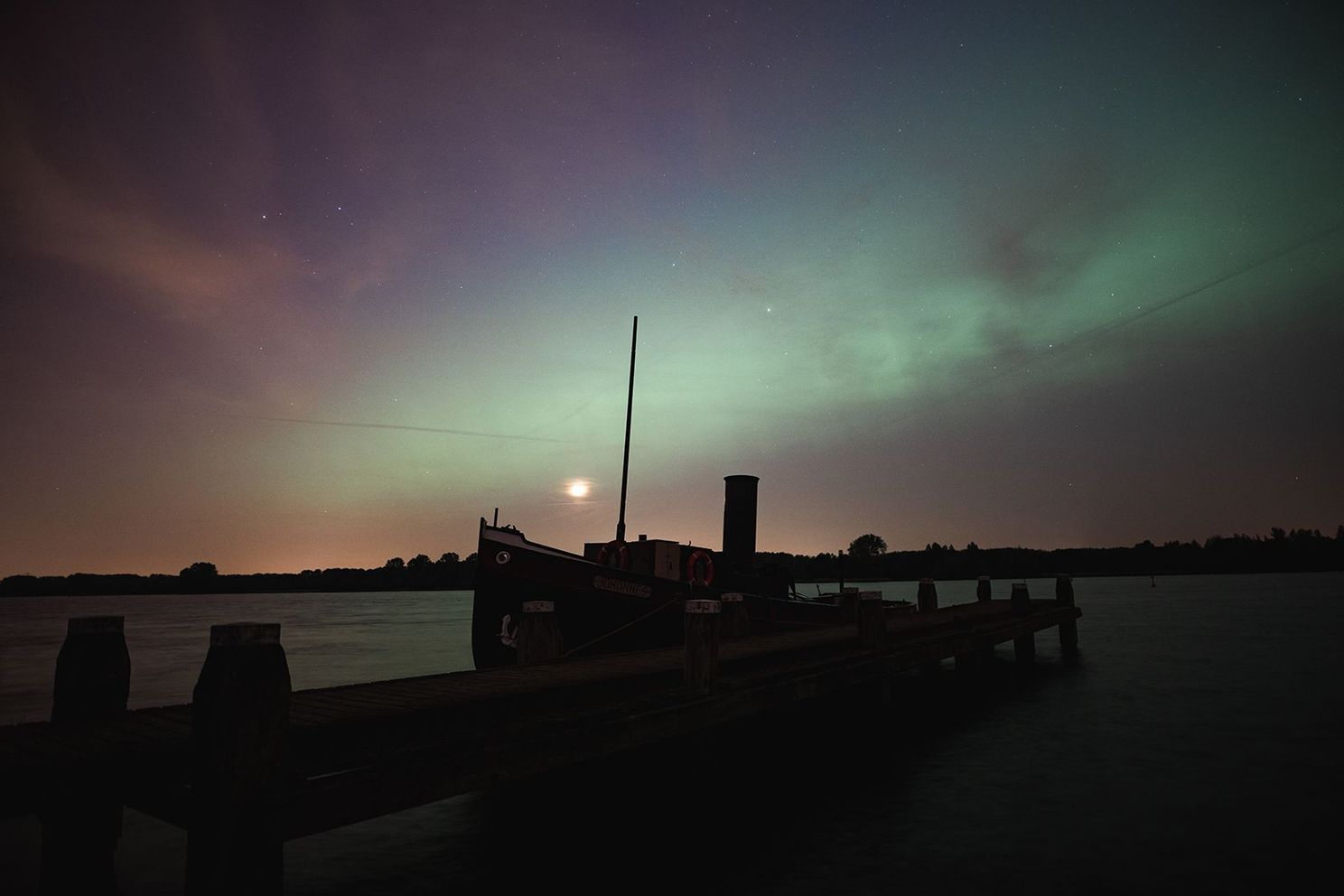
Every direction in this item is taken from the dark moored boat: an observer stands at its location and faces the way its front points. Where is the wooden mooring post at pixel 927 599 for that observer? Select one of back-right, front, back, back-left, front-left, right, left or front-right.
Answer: back

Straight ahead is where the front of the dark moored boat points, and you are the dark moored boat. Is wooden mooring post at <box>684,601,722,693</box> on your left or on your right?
on your left

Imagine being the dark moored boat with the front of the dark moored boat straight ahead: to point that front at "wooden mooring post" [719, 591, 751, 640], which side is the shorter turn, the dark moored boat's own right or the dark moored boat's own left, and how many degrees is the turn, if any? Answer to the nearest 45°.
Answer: approximately 90° to the dark moored boat's own left

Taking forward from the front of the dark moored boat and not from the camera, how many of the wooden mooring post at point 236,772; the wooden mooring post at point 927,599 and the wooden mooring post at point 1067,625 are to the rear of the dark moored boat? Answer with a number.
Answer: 2

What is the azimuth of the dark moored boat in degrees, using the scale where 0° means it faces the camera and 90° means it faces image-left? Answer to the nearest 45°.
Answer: approximately 45°

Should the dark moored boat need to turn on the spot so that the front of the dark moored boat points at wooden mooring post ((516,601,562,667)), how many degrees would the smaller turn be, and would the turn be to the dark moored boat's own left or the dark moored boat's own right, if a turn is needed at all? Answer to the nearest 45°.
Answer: approximately 45° to the dark moored boat's own left

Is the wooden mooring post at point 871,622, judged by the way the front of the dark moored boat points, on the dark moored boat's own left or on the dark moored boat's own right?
on the dark moored boat's own left

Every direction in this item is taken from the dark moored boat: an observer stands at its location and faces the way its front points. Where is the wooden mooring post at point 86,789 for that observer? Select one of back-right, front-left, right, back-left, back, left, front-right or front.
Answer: front-left

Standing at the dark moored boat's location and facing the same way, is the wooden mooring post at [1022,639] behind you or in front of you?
behind

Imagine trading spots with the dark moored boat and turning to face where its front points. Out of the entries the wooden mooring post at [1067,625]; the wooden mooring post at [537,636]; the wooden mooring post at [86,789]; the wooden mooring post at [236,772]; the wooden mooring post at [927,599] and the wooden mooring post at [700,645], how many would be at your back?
2

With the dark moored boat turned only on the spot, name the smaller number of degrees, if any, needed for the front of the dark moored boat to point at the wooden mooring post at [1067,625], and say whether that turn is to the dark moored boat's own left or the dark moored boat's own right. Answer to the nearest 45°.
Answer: approximately 180°

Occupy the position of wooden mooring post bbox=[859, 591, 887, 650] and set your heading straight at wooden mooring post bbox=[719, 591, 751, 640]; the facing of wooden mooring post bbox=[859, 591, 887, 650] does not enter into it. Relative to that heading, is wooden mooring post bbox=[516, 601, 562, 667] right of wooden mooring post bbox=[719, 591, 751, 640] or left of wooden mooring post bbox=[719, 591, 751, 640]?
left

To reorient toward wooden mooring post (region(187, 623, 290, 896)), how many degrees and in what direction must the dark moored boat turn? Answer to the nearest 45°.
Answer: approximately 45° to its left
